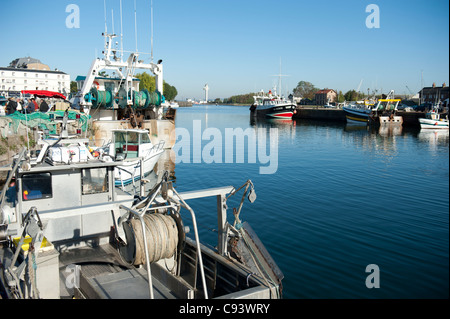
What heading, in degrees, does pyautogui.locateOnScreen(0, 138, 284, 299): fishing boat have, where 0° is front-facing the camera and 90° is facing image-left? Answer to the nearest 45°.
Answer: approximately 135°

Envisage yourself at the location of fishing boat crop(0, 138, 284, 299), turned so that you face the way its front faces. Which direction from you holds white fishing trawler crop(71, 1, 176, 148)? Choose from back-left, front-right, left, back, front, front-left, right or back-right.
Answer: front-right
